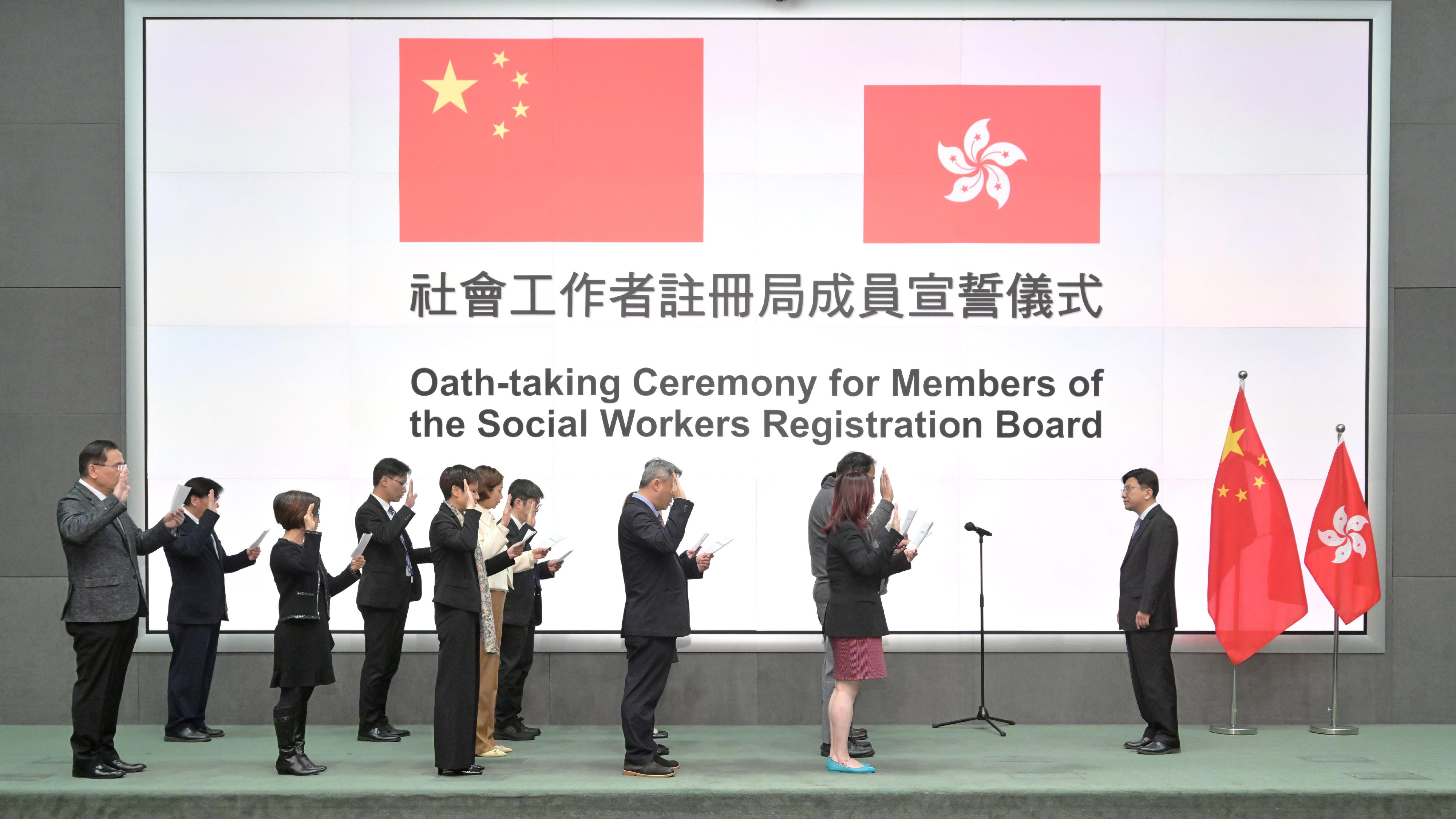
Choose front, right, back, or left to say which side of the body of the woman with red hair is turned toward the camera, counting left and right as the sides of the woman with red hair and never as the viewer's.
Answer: right

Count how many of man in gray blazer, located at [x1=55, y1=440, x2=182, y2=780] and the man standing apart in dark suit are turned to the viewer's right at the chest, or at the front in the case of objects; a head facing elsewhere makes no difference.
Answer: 1

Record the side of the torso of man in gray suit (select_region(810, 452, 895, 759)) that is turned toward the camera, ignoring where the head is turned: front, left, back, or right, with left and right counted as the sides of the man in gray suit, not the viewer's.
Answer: right

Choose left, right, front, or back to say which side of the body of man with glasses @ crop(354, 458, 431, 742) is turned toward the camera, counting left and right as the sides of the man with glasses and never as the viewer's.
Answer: right

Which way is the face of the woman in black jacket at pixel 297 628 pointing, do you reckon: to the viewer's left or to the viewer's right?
to the viewer's right

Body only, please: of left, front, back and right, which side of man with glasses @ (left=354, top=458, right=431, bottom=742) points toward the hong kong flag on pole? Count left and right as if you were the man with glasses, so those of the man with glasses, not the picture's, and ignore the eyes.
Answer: front

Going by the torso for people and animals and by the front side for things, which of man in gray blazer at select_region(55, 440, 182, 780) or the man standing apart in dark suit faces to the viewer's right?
the man in gray blazer

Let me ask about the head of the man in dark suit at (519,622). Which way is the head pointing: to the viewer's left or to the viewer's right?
to the viewer's right

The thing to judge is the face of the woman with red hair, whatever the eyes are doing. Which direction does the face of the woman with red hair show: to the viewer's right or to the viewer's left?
to the viewer's right

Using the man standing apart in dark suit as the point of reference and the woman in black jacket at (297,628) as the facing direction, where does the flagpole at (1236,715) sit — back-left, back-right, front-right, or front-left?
back-right

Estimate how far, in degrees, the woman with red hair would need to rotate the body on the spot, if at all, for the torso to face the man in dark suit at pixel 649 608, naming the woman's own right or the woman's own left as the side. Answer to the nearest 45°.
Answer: approximately 180°

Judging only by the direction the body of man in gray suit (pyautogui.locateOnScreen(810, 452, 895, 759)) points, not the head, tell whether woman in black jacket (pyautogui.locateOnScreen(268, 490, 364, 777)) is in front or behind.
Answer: behind

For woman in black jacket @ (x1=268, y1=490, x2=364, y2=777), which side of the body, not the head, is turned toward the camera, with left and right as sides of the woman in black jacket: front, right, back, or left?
right
